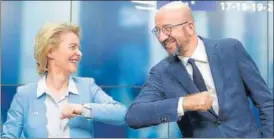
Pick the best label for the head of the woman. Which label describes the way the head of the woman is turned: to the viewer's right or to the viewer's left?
to the viewer's right

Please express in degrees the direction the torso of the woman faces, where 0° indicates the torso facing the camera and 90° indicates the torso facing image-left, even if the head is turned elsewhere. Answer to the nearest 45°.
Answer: approximately 0°
